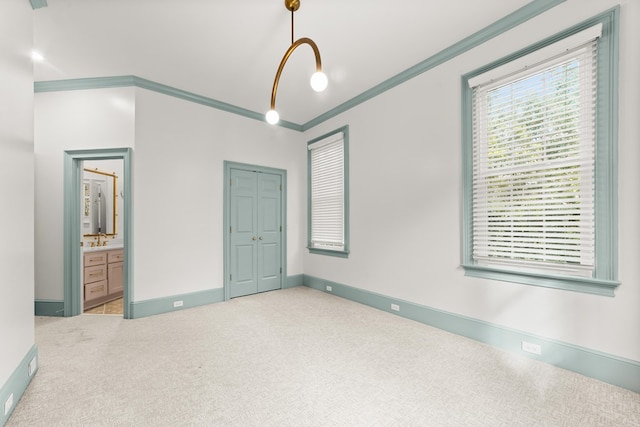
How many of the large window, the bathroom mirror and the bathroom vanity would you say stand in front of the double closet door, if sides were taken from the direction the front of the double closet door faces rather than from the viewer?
1

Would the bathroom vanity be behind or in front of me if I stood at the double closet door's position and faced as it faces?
behind

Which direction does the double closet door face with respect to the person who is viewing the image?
facing the viewer and to the right of the viewer

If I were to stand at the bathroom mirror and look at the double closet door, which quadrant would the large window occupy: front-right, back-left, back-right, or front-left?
front-right

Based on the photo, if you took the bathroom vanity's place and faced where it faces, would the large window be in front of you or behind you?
in front

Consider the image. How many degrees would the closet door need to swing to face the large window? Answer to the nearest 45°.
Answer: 0° — it already faces it

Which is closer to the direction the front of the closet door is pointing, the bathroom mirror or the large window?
the large window

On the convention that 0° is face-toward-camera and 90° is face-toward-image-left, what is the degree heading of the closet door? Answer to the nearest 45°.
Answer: approximately 315°

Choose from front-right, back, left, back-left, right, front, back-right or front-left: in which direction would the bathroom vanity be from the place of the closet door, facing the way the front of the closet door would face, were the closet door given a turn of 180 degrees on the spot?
front-left

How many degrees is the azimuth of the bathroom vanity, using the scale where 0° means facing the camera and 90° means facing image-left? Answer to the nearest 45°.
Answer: approximately 315°

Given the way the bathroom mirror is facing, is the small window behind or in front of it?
in front

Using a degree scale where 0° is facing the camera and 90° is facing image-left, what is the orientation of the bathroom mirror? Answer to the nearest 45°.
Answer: approximately 315°

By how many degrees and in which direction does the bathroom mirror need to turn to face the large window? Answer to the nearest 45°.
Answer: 0° — it already faces it
